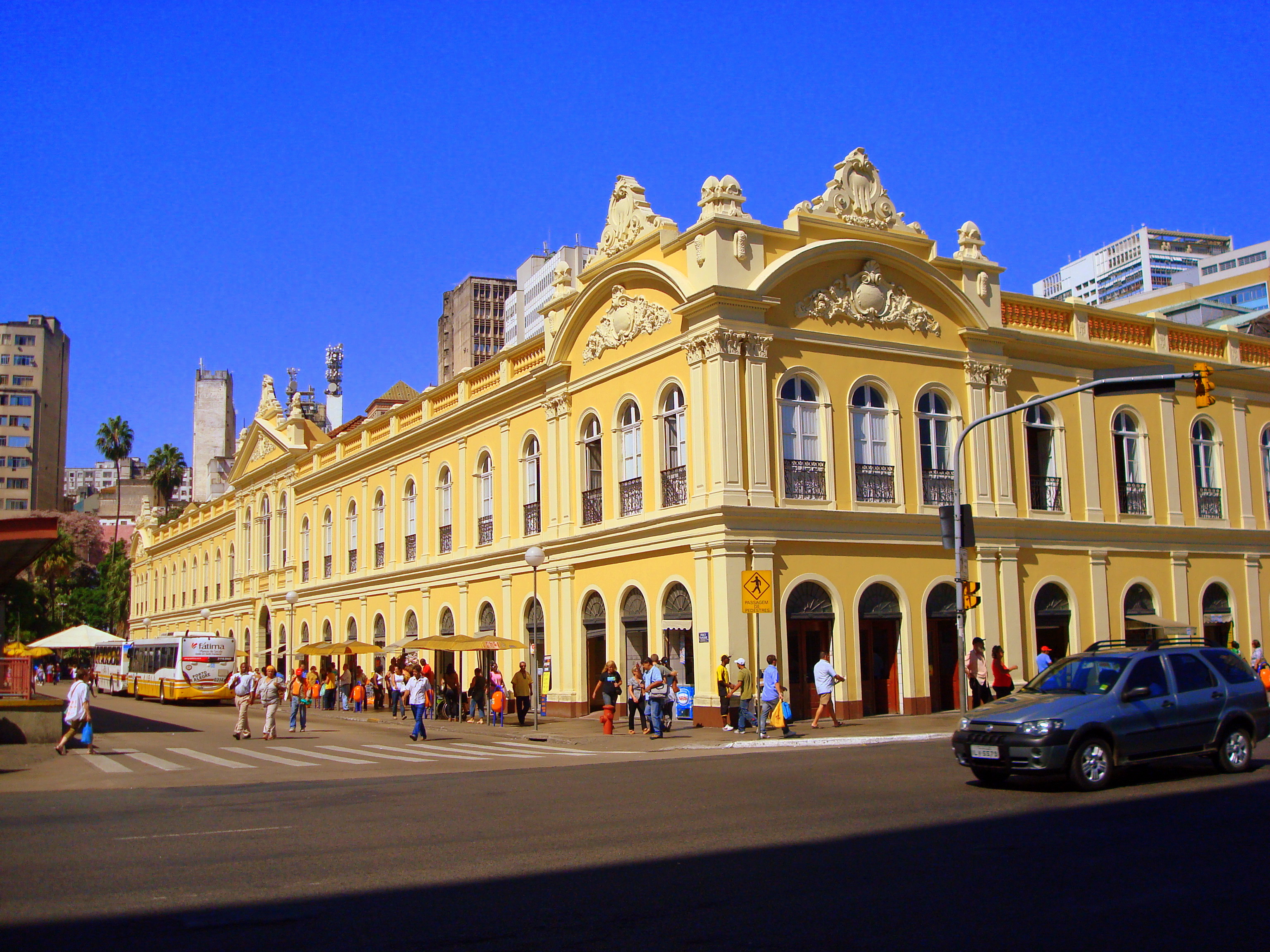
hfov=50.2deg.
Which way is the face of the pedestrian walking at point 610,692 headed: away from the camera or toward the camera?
toward the camera

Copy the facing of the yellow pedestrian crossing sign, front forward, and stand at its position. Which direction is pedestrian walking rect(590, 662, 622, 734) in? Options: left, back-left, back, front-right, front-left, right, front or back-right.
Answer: back-right

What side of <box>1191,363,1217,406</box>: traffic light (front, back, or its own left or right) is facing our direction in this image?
right
